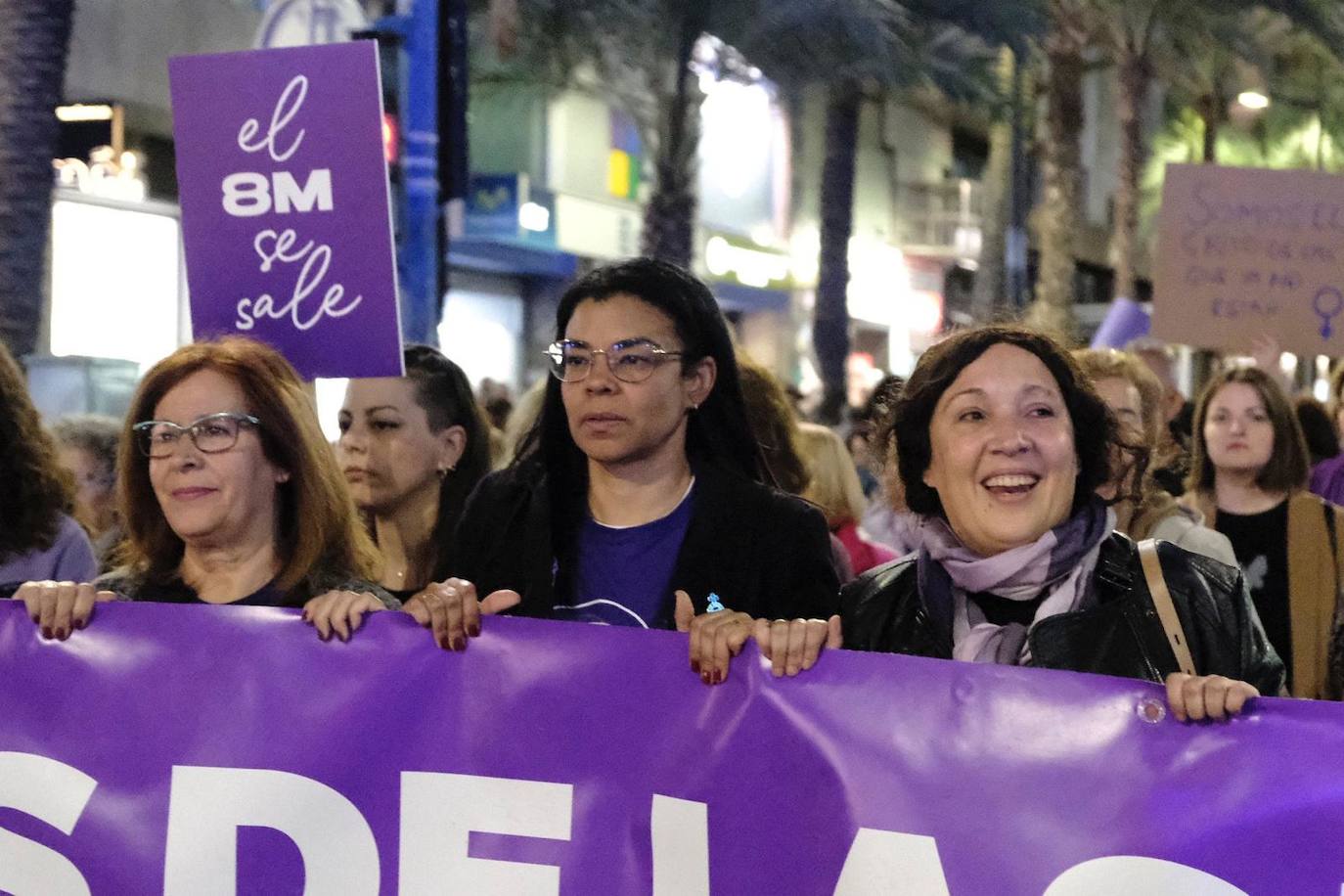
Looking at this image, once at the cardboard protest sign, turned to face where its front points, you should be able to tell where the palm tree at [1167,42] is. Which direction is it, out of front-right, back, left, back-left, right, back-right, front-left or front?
back

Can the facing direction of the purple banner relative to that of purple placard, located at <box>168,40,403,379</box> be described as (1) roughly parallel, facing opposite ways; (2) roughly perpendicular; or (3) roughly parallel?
roughly parallel

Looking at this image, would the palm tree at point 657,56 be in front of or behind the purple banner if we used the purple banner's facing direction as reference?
behind

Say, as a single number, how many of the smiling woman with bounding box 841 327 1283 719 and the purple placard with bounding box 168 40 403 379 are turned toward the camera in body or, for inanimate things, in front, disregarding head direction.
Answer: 2

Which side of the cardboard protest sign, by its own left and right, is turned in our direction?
front

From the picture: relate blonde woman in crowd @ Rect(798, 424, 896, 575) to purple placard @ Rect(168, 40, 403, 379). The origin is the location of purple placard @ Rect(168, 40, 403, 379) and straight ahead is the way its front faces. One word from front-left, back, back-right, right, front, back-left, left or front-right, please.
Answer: back-left

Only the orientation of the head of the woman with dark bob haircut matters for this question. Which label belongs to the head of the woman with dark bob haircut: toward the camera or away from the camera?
toward the camera

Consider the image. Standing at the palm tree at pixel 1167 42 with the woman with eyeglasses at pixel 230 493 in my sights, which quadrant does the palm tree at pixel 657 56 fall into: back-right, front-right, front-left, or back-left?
front-right

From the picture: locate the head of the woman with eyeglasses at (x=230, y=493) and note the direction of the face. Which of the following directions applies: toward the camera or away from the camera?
toward the camera

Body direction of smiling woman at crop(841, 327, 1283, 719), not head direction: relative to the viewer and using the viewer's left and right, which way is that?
facing the viewer

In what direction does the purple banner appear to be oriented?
toward the camera

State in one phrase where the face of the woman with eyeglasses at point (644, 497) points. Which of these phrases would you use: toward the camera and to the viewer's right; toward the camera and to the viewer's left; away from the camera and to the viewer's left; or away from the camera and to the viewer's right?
toward the camera and to the viewer's left
